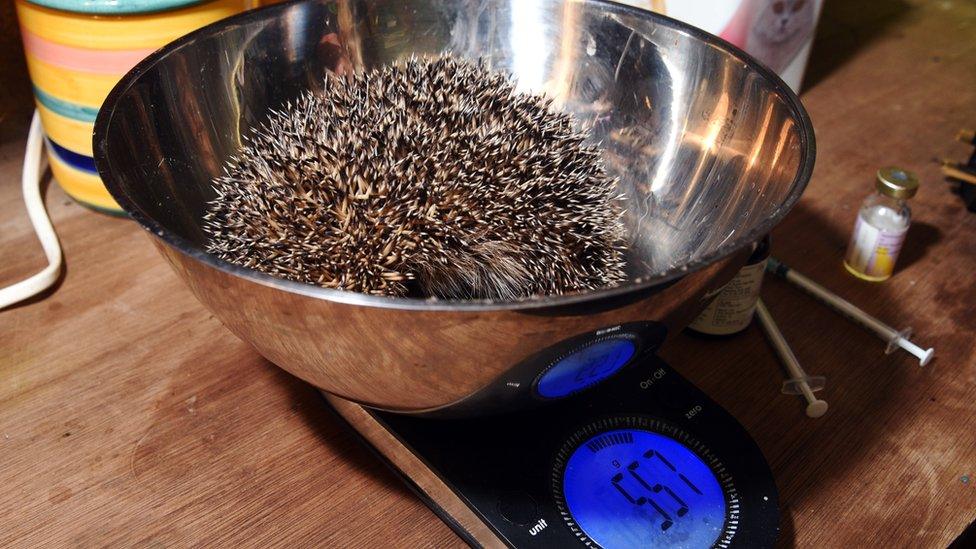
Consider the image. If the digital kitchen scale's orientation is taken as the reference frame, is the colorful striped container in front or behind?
behind

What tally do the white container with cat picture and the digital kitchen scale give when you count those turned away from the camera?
0

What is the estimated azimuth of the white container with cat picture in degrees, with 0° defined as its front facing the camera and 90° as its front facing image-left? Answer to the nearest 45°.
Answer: approximately 0°
